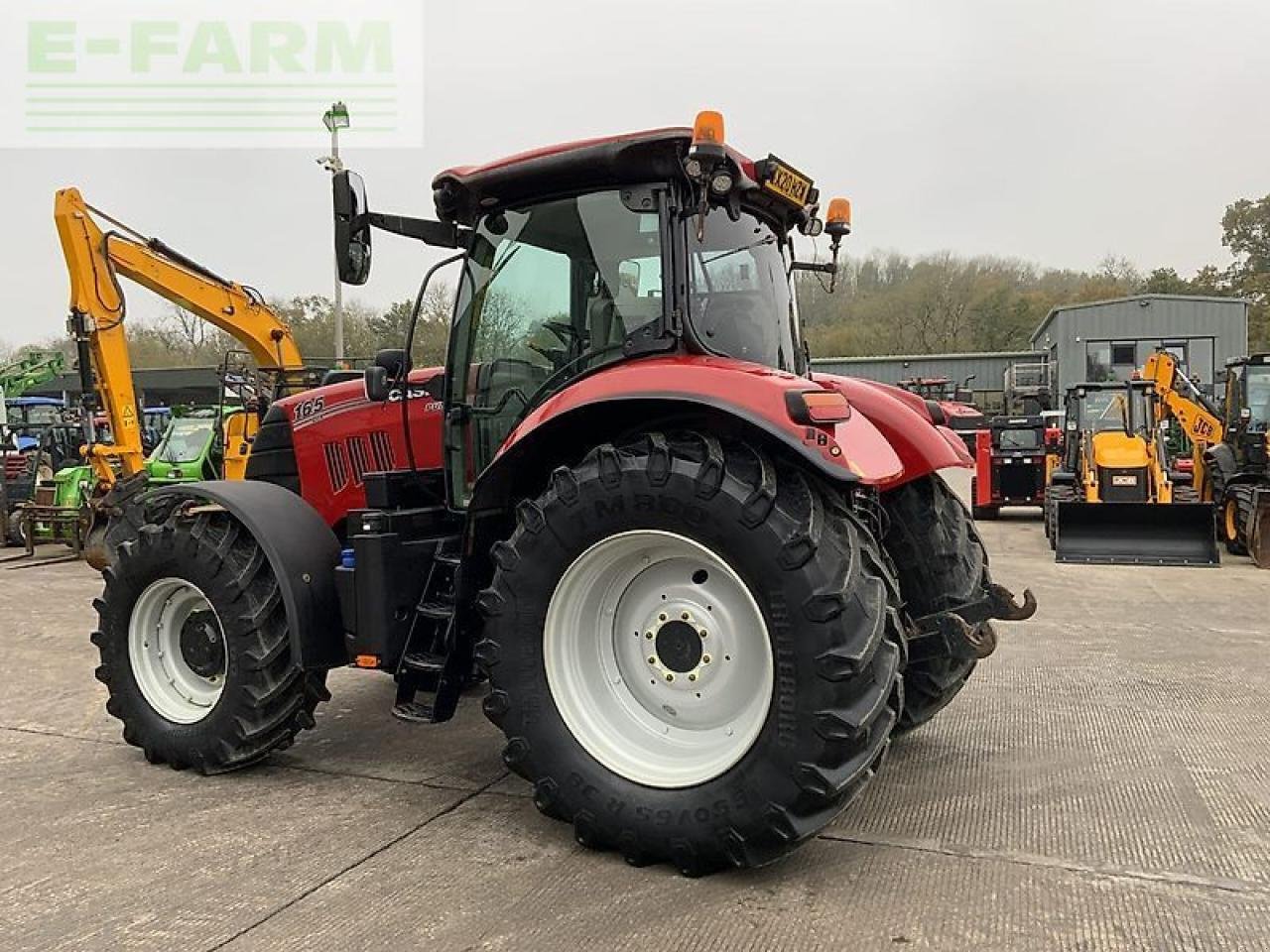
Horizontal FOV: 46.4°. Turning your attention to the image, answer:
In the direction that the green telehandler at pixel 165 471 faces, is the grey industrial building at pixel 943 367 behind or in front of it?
behind

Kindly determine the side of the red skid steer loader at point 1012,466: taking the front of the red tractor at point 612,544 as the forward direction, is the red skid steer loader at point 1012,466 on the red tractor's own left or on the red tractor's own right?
on the red tractor's own right

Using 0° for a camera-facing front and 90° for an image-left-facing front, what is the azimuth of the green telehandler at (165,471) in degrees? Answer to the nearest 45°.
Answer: approximately 45°

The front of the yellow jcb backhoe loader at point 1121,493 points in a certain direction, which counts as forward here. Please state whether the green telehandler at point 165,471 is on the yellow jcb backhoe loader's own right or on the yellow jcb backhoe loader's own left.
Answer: on the yellow jcb backhoe loader's own right

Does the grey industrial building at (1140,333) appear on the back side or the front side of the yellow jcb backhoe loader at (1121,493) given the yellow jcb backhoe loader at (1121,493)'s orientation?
on the back side

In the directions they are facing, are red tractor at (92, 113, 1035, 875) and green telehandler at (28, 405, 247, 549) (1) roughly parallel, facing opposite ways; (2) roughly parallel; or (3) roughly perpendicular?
roughly perpendicular

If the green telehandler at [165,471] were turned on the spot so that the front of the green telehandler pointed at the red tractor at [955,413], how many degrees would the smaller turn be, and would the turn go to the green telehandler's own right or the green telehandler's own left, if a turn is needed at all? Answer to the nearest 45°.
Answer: approximately 135° to the green telehandler's own left
